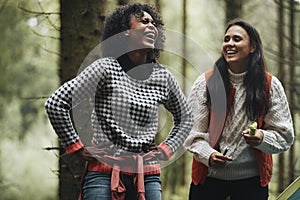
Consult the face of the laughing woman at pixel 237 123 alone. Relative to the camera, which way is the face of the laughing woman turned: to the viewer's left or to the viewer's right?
to the viewer's left

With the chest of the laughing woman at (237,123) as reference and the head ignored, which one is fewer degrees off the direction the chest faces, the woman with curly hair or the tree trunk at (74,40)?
the woman with curly hair

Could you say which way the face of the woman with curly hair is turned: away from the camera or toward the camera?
toward the camera

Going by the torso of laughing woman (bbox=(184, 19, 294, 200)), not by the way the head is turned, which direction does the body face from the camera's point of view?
toward the camera

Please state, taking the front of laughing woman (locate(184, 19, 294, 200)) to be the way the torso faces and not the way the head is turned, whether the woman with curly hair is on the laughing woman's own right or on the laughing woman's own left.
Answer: on the laughing woman's own right

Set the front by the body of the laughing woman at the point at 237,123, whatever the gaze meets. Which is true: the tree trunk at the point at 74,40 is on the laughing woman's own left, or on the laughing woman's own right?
on the laughing woman's own right

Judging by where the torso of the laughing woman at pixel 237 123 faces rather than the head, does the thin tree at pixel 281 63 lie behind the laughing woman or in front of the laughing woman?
behind
